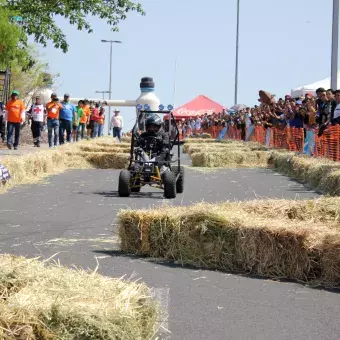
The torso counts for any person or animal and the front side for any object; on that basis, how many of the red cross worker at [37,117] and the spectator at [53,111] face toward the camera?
2

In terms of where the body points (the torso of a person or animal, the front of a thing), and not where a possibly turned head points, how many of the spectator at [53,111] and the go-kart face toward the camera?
2

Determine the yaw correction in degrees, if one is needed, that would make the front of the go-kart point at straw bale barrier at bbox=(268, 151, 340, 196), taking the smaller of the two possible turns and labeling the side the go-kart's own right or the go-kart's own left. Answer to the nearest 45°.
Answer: approximately 135° to the go-kart's own left

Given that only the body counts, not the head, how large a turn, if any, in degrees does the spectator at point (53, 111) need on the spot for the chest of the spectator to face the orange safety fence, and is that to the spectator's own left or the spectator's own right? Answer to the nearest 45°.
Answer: approximately 90° to the spectator's own left

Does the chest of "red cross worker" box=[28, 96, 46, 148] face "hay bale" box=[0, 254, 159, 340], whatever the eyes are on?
yes

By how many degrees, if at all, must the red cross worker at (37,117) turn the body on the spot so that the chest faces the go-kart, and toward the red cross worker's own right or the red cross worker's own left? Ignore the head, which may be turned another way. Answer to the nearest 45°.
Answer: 0° — they already face it

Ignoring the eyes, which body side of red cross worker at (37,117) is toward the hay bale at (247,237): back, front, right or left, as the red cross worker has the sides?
front

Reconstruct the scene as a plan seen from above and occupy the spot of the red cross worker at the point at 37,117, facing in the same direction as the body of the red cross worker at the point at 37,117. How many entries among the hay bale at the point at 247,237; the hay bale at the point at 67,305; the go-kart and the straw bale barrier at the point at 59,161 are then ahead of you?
4

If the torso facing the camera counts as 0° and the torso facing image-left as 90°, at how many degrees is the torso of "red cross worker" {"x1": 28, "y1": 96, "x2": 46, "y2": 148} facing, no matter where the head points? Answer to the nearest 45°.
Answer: approximately 0°

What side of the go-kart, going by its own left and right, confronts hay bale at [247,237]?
front
